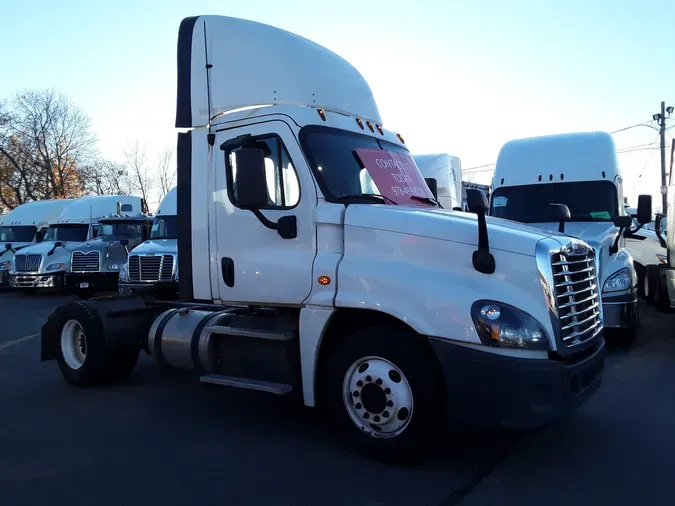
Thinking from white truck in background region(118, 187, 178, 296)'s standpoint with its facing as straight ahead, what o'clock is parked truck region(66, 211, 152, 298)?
The parked truck is roughly at 4 o'clock from the white truck in background.

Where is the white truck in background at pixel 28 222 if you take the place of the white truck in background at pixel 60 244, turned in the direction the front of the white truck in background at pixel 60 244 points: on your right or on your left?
on your right

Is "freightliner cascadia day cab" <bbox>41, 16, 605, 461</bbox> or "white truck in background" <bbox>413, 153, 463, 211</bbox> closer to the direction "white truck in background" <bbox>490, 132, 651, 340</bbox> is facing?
the freightliner cascadia day cab

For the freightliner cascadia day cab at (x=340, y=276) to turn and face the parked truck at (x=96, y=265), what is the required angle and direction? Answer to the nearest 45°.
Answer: approximately 180°

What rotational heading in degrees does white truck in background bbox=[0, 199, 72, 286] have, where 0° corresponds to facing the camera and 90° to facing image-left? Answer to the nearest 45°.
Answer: approximately 45°

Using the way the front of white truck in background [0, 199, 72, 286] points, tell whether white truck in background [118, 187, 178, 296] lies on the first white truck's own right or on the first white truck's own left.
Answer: on the first white truck's own left

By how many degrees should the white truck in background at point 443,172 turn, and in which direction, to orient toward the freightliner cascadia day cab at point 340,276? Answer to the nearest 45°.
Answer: approximately 45° to its left

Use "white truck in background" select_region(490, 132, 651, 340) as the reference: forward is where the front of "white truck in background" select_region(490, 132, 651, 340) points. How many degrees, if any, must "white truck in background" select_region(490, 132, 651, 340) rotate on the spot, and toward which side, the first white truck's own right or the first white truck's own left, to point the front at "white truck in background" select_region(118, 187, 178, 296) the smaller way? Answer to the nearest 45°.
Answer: approximately 90° to the first white truck's own right
